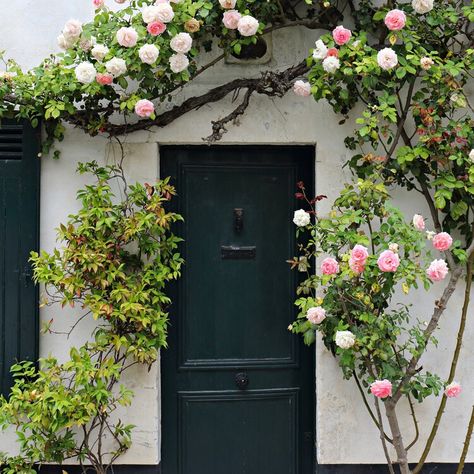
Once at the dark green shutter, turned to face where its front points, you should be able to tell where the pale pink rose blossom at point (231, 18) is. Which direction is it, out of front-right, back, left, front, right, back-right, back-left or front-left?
front-left

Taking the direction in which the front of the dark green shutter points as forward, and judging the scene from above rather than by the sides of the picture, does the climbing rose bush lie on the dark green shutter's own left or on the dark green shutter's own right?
on the dark green shutter's own left

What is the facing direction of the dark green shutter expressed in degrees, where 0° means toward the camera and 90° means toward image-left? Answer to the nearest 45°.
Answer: approximately 0°

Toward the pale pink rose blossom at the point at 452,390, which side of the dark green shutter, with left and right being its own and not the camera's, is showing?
left

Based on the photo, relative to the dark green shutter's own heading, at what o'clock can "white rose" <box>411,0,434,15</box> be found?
The white rose is roughly at 10 o'clock from the dark green shutter.

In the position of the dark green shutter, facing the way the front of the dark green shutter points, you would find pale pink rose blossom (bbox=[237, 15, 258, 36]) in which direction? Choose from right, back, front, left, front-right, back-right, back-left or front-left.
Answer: front-left

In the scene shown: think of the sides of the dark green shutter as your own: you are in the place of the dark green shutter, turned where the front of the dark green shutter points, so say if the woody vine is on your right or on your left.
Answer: on your left

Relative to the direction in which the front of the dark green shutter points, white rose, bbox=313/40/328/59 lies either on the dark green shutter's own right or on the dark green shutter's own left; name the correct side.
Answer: on the dark green shutter's own left
